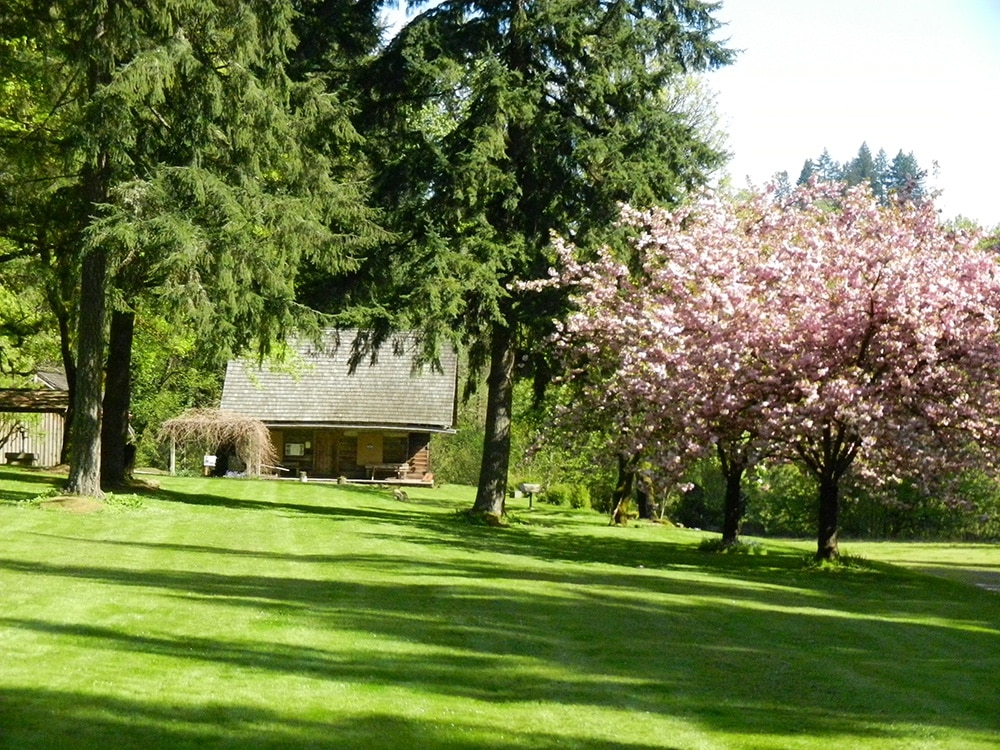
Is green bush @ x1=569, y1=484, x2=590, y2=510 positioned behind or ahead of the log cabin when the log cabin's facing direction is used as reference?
ahead

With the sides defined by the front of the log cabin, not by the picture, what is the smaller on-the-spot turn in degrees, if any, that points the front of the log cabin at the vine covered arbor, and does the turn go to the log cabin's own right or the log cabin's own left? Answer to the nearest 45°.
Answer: approximately 45° to the log cabin's own right

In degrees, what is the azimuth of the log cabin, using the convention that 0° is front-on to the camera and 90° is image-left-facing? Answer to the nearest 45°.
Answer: approximately 0°

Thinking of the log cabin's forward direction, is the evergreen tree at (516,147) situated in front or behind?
in front

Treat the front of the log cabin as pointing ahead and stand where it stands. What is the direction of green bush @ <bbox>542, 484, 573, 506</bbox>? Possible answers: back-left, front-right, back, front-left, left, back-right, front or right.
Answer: front-left
